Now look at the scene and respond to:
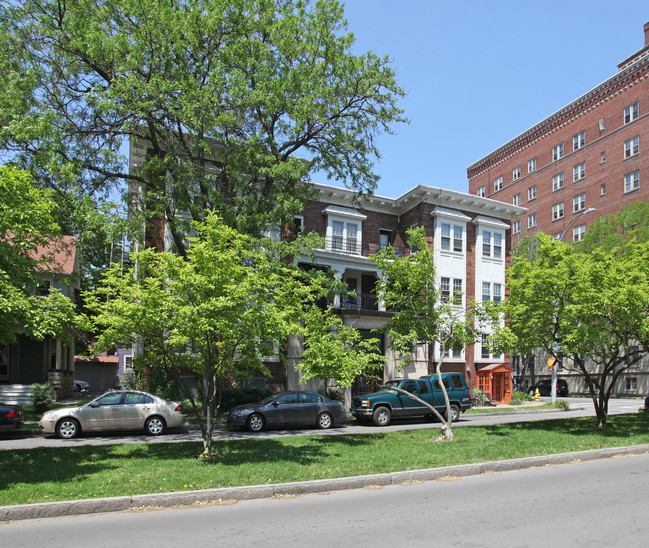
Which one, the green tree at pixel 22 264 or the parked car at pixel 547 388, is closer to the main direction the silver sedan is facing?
the green tree

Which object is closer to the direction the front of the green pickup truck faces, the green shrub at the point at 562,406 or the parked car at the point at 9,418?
the parked car

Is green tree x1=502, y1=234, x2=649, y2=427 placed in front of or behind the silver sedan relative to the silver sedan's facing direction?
behind

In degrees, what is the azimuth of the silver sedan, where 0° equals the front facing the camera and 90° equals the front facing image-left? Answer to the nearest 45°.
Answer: approximately 90°

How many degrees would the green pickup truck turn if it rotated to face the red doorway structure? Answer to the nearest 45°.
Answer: approximately 135° to its right

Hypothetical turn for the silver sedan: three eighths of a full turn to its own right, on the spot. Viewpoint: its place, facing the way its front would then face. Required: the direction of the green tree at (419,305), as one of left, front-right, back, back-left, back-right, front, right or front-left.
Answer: right

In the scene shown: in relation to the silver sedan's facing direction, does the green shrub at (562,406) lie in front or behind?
behind

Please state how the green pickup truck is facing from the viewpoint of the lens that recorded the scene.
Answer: facing the viewer and to the left of the viewer

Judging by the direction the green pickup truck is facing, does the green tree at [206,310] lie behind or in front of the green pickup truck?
in front
